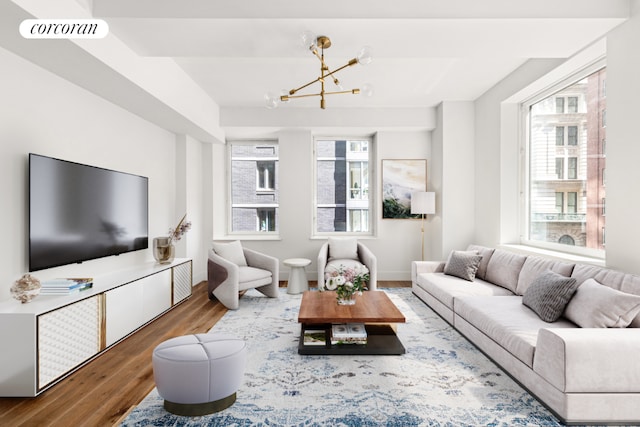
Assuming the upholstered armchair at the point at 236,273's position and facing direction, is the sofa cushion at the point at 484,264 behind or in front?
in front

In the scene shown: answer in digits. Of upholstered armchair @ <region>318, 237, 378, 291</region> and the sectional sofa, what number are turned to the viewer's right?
0

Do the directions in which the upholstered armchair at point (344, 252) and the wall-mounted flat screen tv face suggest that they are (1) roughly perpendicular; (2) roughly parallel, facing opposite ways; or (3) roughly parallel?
roughly perpendicular

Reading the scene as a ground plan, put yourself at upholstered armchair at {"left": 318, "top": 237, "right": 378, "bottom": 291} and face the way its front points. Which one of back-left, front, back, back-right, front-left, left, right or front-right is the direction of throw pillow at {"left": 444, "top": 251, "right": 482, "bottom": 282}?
front-left

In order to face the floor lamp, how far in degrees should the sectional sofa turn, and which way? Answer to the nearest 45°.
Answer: approximately 90° to its right

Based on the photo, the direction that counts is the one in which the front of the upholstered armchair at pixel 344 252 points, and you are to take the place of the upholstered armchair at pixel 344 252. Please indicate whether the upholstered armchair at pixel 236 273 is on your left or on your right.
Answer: on your right

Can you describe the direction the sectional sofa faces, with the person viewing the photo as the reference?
facing the viewer and to the left of the viewer

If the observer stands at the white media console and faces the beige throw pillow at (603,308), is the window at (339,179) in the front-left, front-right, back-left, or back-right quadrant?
front-left

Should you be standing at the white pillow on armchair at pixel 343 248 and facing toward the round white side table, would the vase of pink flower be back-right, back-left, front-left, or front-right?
front-left

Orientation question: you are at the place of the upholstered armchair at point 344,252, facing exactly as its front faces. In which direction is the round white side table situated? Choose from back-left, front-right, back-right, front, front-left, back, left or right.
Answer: front-right

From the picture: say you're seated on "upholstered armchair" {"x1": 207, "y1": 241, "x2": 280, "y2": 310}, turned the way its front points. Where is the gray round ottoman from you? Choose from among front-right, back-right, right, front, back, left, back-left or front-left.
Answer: front-right

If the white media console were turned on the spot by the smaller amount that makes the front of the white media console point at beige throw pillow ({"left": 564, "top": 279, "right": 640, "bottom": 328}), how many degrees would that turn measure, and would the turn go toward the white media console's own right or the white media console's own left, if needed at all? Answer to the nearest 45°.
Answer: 0° — it already faces it

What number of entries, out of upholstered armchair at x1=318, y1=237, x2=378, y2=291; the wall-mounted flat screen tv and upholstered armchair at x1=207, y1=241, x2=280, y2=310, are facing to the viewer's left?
0

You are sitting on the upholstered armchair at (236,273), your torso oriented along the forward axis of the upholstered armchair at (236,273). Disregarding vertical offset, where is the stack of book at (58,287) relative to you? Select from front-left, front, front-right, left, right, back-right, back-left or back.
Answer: right

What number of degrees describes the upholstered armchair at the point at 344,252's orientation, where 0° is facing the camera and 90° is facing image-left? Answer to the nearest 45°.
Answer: approximately 0°
